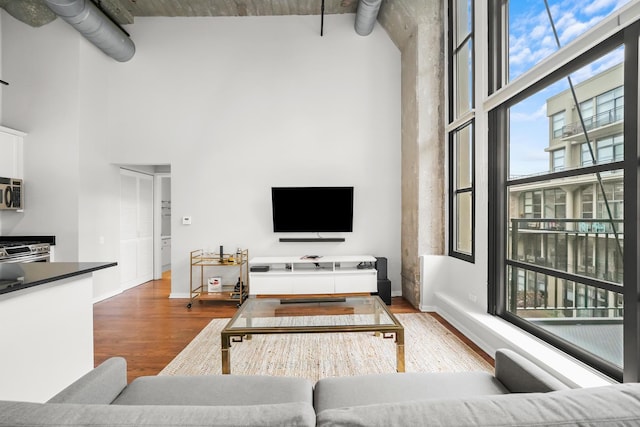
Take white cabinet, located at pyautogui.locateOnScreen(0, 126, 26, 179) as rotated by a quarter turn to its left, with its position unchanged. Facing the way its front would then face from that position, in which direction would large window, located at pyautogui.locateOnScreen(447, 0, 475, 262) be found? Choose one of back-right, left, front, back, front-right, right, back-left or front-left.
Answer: right

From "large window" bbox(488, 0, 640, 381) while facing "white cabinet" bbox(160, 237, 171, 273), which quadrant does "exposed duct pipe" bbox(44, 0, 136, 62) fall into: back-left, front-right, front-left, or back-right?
front-left

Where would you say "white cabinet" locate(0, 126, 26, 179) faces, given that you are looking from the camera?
facing the viewer and to the right of the viewer

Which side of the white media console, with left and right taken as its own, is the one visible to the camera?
front

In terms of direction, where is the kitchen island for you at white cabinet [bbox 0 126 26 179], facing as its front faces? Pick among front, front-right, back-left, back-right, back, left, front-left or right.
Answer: front-right

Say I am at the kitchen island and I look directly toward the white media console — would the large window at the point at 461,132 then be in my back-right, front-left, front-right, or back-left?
front-right

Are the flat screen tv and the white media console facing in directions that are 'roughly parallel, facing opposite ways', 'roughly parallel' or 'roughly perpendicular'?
roughly parallel

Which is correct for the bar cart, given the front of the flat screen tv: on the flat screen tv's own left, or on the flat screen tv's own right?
on the flat screen tv's own right

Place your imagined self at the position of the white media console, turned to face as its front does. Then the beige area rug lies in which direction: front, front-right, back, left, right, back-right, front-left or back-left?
front

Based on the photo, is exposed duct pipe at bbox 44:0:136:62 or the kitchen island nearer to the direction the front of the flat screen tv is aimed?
the kitchen island

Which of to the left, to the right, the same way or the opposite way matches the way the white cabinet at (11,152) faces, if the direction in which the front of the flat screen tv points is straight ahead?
to the left

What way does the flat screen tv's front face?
toward the camera

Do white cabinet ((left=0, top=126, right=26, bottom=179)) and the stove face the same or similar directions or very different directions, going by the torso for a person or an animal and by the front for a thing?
same or similar directions

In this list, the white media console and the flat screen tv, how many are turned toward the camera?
2

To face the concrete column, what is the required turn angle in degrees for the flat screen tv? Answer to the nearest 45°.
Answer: approximately 45° to its left

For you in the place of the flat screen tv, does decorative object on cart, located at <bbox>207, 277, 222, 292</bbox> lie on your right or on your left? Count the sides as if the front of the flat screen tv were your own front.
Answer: on your right
